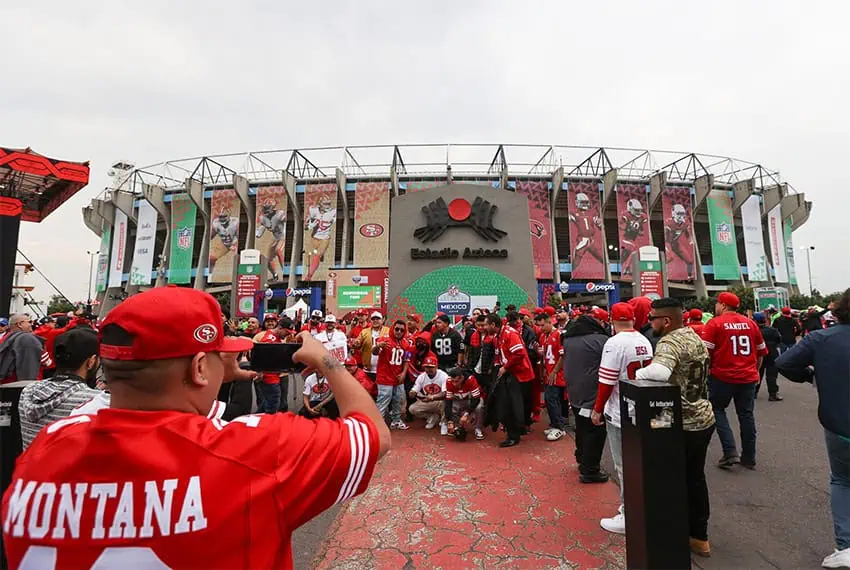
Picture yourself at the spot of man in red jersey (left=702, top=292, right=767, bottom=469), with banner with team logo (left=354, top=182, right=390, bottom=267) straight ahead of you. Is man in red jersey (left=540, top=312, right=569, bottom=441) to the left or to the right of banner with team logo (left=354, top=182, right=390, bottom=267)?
left

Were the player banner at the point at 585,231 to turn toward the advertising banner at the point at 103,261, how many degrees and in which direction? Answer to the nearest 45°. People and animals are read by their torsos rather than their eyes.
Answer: approximately 90° to its right

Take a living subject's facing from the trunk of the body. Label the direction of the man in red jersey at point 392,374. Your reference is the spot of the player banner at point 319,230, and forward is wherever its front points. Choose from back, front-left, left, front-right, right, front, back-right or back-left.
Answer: front

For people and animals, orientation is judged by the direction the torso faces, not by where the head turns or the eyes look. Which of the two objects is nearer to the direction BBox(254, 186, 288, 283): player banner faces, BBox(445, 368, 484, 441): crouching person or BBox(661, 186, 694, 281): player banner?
the crouching person

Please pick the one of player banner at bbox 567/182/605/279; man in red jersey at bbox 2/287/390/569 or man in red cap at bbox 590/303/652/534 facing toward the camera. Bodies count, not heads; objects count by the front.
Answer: the player banner

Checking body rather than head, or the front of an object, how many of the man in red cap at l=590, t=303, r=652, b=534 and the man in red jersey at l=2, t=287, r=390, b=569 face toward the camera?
0

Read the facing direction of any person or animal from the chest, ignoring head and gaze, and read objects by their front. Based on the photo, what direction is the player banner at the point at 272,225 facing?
toward the camera

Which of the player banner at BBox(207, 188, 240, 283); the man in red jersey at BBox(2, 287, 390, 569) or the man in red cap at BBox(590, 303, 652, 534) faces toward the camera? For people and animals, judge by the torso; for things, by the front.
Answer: the player banner

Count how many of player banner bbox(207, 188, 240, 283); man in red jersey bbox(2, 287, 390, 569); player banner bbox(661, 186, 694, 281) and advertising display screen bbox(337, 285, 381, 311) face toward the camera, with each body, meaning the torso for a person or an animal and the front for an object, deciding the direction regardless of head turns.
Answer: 3

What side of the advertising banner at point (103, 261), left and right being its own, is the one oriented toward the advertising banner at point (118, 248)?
left

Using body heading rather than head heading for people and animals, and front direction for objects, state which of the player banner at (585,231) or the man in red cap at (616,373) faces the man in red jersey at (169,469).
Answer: the player banner

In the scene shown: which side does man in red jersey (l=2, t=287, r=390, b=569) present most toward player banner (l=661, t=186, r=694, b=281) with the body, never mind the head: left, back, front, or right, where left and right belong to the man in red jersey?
front

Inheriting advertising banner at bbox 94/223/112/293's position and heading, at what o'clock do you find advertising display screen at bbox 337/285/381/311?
advertising display screen at bbox 337/285/381/311 is roughly at 10 o'clock from advertising banner at bbox 94/223/112/293.

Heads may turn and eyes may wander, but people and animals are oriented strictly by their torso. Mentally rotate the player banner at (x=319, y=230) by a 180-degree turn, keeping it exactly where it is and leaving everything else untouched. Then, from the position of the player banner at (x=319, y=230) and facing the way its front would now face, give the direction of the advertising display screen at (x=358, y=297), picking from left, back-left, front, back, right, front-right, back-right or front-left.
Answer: back

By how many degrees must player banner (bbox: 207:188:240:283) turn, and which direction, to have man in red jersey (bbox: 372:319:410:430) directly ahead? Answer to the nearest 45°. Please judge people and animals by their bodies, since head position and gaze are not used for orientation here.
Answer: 0° — it already faces them

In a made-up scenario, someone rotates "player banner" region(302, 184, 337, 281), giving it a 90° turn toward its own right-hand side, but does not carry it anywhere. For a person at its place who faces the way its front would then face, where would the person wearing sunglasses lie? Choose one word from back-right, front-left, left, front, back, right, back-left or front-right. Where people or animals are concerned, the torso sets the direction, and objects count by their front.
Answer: left
